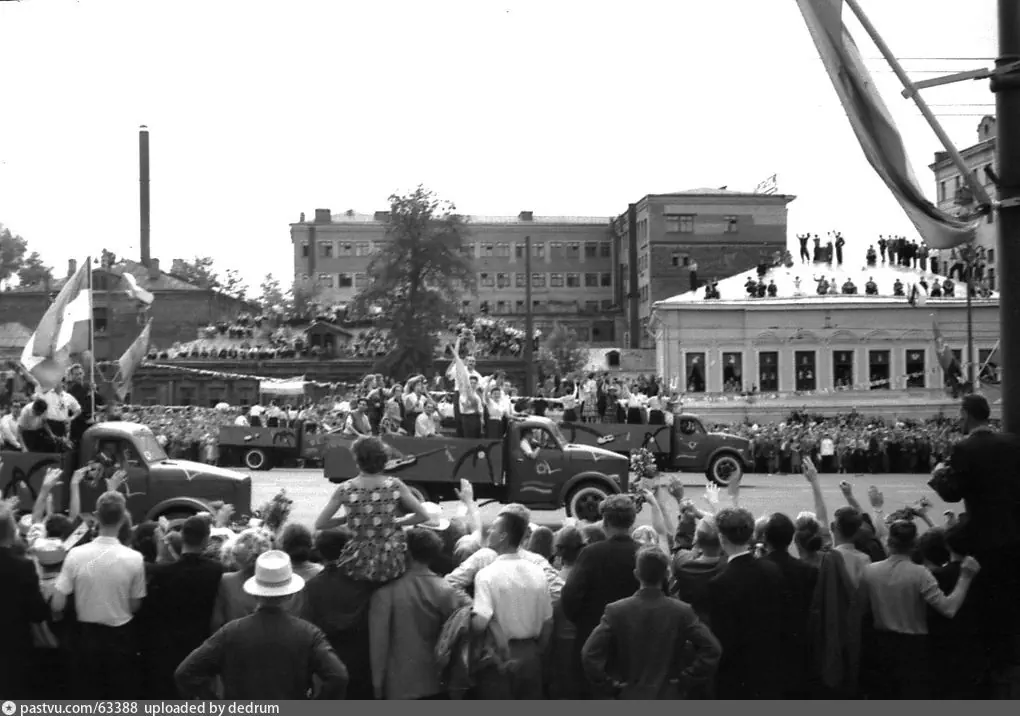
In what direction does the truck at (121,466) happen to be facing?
to the viewer's right

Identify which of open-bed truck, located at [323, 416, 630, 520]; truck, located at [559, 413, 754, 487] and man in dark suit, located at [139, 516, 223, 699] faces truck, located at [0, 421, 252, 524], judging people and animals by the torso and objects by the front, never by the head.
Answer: the man in dark suit

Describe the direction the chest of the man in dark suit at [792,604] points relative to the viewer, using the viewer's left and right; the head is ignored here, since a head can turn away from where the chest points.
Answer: facing away from the viewer

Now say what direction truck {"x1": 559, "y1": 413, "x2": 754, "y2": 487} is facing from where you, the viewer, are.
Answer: facing to the right of the viewer

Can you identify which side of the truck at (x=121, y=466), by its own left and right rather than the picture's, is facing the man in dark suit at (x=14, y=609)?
right

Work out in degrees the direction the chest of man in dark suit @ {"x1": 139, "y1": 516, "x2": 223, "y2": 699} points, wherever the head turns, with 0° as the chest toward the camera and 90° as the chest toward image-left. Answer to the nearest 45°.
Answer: approximately 180°

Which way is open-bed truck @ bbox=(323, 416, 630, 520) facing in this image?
to the viewer's right

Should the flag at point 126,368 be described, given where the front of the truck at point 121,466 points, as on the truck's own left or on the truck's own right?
on the truck's own left

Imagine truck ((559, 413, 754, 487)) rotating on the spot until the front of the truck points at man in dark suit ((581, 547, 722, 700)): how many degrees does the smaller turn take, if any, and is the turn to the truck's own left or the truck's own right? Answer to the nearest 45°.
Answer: approximately 90° to the truck's own right

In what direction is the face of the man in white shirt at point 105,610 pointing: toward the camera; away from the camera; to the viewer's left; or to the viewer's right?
away from the camera

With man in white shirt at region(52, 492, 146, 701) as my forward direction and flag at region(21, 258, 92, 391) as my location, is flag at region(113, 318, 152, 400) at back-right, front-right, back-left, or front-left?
back-left

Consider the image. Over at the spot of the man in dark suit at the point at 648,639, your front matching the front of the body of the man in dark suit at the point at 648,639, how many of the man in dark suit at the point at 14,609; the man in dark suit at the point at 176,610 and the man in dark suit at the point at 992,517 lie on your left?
2
